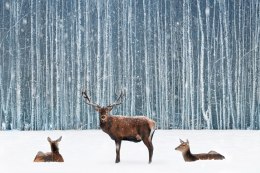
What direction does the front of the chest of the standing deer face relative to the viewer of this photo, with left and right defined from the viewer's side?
facing to the left of the viewer
